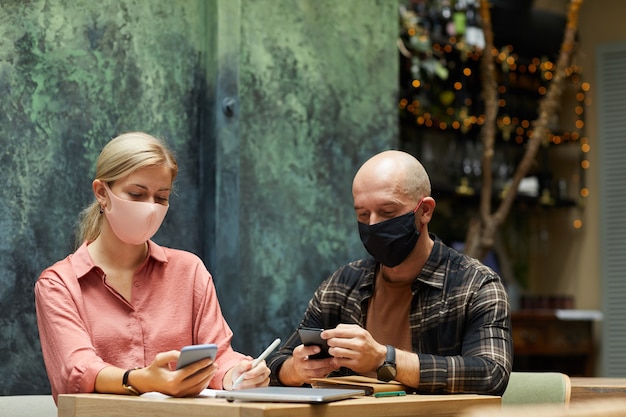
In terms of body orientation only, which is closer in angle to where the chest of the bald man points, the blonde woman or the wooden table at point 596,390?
the blonde woman

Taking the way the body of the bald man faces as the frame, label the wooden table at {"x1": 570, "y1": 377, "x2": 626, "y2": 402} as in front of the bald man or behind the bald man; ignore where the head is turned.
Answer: behind

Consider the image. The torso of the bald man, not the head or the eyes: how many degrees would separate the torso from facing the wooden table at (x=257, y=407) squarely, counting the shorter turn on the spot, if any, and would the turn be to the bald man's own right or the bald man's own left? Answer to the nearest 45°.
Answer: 0° — they already face it

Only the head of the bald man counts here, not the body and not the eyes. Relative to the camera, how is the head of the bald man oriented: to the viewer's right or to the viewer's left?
to the viewer's left

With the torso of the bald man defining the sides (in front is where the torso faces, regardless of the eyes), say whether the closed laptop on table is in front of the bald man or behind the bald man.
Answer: in front

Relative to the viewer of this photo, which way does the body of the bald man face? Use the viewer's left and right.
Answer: facing the viewer and to the left of the viewer

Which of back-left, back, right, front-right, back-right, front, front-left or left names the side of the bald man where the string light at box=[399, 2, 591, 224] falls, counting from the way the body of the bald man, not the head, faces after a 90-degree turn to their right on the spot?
front-right
